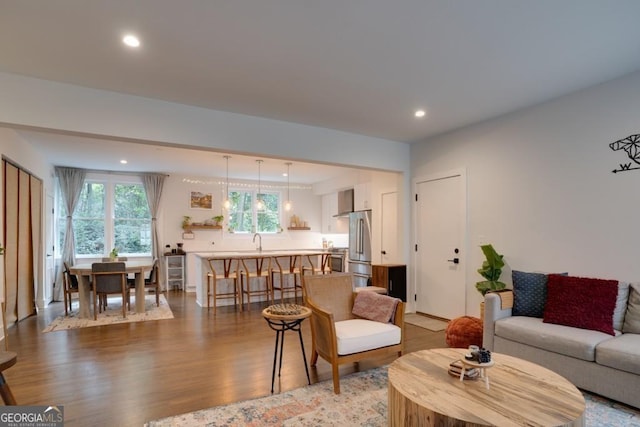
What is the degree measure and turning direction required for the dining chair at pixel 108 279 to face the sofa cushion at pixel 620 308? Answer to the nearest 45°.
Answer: approximately 135° to its right

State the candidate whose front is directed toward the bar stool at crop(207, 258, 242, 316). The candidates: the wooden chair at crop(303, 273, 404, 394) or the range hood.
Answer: the range hood

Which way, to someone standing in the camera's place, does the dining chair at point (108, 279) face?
facing away from the viewer

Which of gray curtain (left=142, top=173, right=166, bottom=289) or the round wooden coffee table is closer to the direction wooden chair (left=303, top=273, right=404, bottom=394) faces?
the round wooden coffee table

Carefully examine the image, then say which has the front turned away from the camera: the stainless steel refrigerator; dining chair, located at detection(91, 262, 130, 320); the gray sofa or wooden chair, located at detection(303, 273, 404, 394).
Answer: the dining chair

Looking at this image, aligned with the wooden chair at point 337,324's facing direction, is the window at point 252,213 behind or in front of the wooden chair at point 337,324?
behind

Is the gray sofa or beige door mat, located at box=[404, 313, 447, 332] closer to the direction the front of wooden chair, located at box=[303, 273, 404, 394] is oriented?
the gray sofa

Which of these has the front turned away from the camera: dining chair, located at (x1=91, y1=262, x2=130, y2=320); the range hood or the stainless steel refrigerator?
the dining chair

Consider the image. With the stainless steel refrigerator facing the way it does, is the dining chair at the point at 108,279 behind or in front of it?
in front

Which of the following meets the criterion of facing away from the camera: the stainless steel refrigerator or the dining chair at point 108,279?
the dining chair

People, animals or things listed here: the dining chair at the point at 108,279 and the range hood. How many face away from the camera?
1

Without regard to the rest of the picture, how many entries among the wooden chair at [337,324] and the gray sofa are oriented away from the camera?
0

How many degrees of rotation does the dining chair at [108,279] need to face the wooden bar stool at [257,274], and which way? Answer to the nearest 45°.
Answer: approximately 90° to its right

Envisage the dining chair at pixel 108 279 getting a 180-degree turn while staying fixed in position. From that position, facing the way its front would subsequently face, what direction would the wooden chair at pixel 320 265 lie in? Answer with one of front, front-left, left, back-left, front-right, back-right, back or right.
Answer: left
